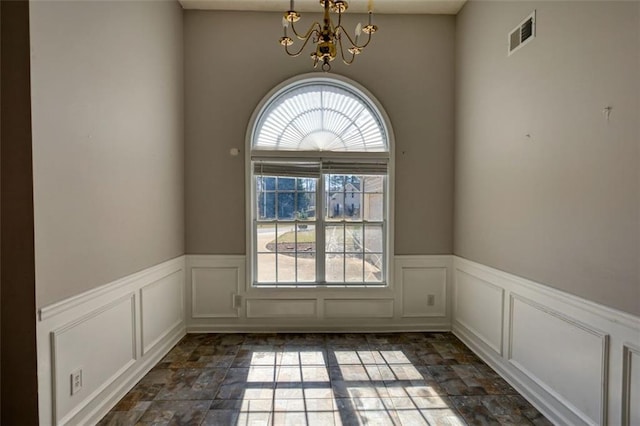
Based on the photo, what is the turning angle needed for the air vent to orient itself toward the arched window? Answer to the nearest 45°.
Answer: approximately 45° to its right

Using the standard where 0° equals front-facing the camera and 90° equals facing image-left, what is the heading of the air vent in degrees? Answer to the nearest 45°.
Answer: approximately 45°
